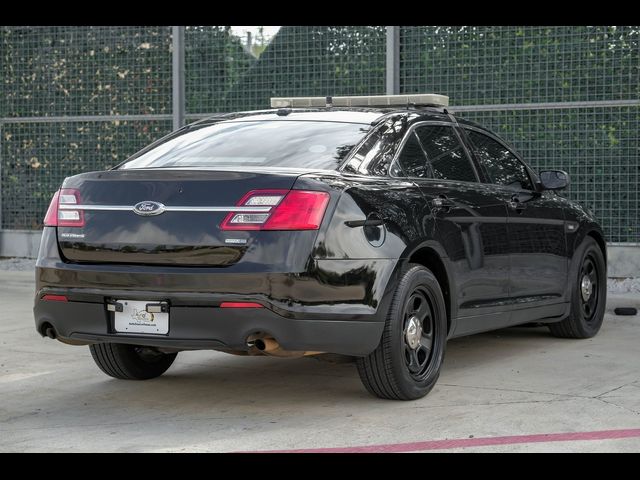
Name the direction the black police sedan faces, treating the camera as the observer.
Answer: facing away from the viewer and to the right of the viewer

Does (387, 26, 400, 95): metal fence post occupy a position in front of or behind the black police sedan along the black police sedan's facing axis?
in front
